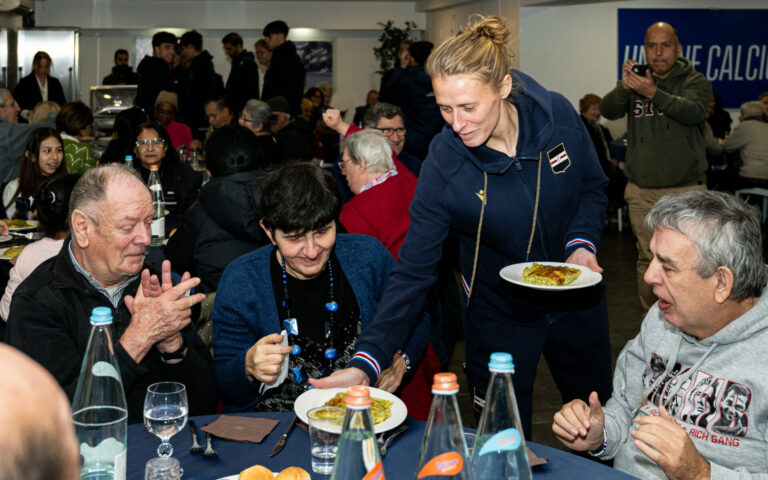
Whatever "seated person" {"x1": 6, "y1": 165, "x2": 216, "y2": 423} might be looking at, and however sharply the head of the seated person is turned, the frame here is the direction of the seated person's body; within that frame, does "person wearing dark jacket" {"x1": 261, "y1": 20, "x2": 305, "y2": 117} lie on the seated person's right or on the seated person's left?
on the seated person's left

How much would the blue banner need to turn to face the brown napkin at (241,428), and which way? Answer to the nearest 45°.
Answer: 0° — it already faces it
